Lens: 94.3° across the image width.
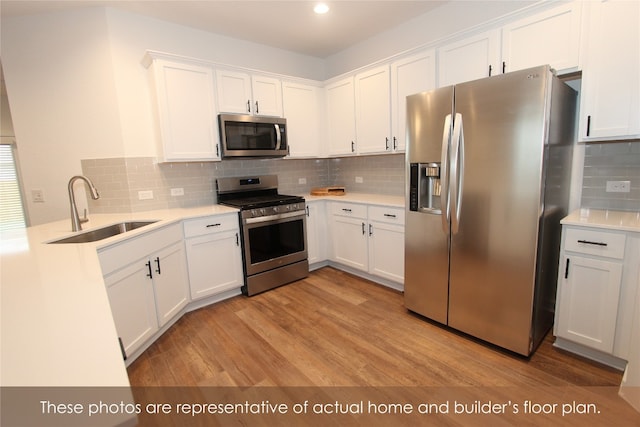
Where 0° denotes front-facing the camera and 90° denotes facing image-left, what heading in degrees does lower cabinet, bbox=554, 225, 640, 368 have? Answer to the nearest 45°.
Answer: approximately 45°

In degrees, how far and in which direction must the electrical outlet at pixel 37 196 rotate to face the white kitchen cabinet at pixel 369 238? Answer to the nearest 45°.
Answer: approximately 45° to its left

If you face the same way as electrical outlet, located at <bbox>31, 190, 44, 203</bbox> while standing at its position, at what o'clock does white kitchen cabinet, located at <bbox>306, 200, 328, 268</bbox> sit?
The white kitchen cabinet is roughly at 10 o'clock from the electrical outlet.

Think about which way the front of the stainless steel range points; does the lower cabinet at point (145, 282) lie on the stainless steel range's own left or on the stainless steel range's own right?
on the stainless steel range's own right

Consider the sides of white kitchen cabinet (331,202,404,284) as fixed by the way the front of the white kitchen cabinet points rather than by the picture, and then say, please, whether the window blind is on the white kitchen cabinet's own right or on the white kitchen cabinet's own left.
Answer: on the white kitchen cabinet's own right

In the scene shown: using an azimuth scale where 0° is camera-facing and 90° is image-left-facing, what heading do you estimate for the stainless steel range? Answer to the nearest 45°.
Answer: approximately 315°
